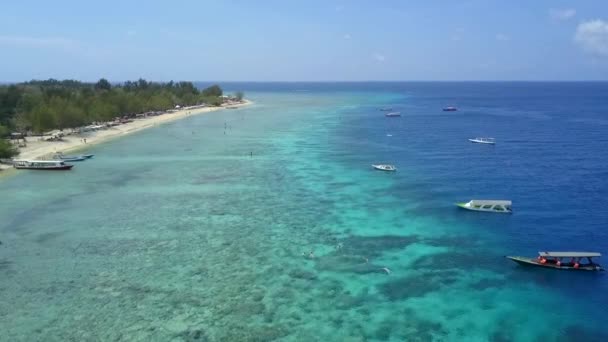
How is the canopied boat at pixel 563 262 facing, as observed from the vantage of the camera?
facing to the left of the viewer
